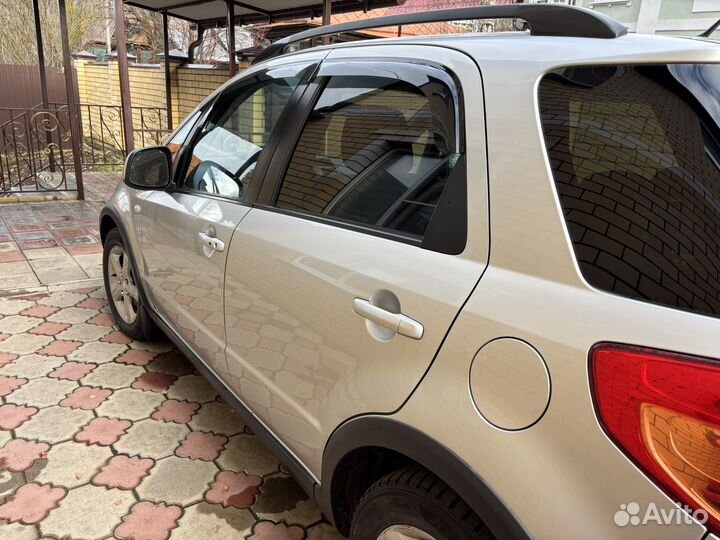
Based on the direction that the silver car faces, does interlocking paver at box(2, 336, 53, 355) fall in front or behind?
in front

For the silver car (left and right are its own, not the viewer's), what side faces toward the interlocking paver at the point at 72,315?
front

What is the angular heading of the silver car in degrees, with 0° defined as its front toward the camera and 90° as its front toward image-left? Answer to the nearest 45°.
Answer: approximately 135°

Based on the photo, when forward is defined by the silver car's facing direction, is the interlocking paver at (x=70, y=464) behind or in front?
in front

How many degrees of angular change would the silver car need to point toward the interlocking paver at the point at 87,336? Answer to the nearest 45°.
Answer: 0° — it already faces it

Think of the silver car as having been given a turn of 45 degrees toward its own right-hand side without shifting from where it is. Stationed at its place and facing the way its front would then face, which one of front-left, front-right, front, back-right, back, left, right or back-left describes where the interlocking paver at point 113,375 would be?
front-left
